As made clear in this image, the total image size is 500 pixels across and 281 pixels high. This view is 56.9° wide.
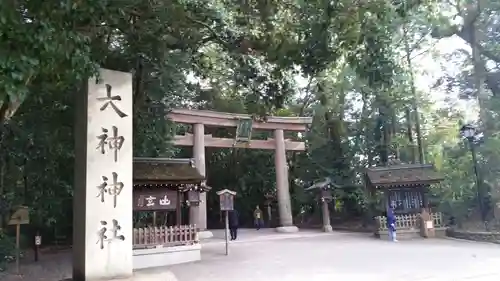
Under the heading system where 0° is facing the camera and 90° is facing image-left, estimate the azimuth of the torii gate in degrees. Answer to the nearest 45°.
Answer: approximately 315°

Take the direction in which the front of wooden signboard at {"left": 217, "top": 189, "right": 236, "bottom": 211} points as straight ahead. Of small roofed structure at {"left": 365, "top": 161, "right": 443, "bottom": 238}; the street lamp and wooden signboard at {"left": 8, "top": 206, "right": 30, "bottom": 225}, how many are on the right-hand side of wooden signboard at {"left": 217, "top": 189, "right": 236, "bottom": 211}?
1

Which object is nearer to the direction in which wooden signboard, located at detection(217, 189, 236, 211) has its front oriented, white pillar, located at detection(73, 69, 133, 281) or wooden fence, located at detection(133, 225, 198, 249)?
the white pillar

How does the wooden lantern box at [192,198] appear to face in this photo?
toward the camera

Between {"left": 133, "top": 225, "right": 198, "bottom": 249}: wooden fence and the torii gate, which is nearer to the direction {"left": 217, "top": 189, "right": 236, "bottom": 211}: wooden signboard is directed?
the wooden fence

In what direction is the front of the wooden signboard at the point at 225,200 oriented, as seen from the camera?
facing the viewer
